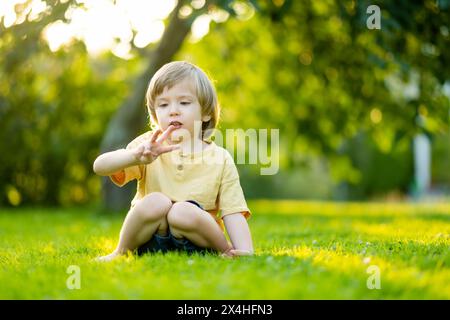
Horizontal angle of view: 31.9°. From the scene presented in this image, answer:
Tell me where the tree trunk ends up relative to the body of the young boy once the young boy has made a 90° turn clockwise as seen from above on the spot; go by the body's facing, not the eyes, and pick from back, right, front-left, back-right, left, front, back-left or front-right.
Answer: right

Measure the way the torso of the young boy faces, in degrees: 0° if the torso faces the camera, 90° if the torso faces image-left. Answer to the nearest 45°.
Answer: approximately 0°
